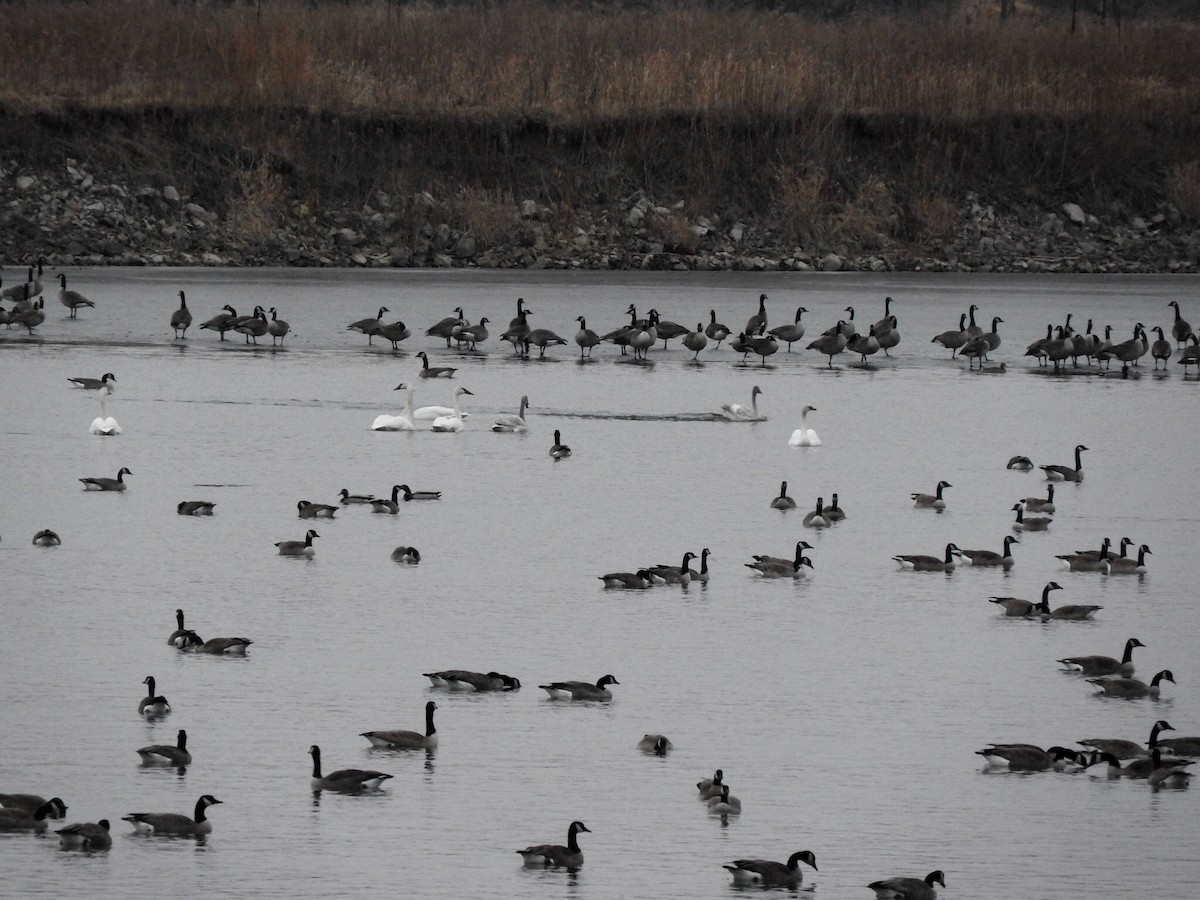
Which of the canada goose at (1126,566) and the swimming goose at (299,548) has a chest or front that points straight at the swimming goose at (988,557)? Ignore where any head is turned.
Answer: the swimming goose at (299,548)

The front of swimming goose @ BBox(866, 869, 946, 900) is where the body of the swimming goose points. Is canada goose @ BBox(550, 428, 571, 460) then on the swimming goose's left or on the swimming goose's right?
on the swimming goose's left

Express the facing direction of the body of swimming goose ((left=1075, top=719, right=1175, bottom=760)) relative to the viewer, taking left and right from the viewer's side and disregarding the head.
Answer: facing to the right of the viewer

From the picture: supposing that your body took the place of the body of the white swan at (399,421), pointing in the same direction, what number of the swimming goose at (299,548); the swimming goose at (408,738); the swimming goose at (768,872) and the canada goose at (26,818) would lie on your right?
4

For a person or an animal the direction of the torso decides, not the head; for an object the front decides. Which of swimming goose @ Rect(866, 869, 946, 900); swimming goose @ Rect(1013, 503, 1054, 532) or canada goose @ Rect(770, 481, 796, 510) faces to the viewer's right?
swimming goose @ Rect(866, 869, 946, 900)

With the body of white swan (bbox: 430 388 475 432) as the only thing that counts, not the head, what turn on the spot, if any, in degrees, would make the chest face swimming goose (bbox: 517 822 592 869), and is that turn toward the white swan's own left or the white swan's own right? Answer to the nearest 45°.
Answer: approximately 90° to the white swan's own right

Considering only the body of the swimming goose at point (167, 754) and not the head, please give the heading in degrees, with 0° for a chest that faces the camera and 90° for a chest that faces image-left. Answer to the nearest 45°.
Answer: approximately 270°

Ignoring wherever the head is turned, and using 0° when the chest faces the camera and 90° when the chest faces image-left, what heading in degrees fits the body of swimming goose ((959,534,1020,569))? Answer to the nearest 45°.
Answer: approximately 270°

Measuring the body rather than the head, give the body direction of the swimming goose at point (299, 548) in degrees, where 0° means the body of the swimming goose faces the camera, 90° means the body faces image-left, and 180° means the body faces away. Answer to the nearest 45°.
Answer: approximately 270°

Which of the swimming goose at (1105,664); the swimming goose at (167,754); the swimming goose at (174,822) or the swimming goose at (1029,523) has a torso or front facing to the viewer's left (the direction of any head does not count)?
the swimming goose at (1029,523)

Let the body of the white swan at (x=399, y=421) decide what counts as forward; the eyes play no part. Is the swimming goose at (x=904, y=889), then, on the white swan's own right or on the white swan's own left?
on the white swan's own right

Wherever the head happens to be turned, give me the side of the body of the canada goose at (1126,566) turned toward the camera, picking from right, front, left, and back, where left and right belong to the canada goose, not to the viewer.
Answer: right
